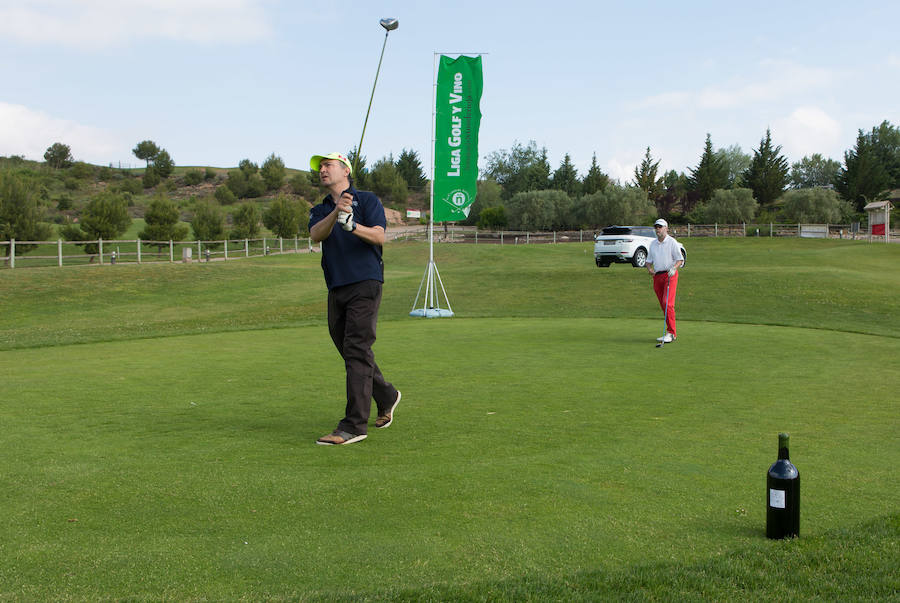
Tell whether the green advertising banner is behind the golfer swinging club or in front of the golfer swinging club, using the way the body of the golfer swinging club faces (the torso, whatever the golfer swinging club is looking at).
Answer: behind

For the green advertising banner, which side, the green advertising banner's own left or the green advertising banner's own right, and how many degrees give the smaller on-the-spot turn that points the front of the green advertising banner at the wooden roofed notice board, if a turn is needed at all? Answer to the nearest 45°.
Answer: approximately 135° to the green advertising banner's own left

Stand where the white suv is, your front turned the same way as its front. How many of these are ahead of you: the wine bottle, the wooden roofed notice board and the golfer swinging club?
1

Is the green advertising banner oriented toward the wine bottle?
yes

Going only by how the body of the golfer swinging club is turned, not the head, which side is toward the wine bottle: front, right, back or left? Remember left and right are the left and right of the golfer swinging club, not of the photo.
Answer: left

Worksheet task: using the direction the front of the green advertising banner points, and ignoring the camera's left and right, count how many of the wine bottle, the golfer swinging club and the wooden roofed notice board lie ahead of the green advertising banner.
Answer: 2

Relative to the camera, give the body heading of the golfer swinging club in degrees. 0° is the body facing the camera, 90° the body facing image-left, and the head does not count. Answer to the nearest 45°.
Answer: approximately 45°

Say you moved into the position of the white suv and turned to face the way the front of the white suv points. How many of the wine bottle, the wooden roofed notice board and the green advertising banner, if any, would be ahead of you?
1

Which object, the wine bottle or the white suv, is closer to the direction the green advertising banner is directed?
the wine bottle

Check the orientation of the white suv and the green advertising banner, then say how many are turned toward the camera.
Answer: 1

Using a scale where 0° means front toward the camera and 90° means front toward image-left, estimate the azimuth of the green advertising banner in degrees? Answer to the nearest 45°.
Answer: approximately 0°
